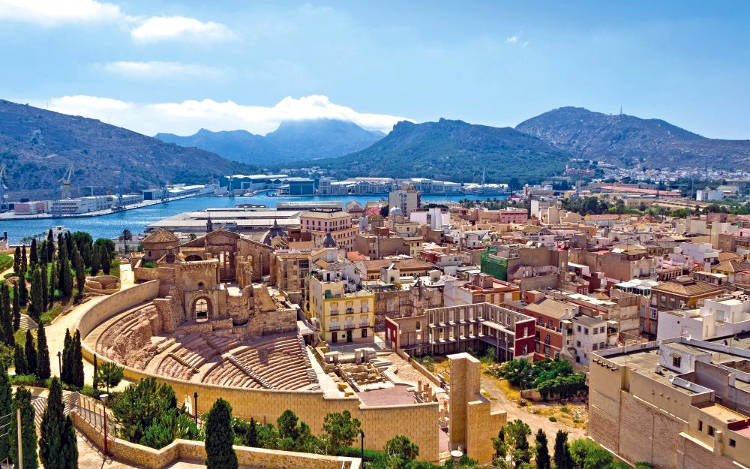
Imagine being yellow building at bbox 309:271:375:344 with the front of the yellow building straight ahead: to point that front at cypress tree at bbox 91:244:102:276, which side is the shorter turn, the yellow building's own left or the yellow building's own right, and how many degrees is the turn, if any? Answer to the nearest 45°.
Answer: approximately 90° to the yellow building's own right

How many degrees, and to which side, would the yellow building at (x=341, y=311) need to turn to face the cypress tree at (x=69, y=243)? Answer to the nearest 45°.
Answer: approximately 90° to its right

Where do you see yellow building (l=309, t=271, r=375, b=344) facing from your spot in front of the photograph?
facing the viewer

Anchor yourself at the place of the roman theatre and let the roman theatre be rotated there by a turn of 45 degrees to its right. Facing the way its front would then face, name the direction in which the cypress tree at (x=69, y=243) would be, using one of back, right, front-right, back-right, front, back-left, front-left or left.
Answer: back-left

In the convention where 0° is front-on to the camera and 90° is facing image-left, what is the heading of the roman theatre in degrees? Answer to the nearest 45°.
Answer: approximately 225°

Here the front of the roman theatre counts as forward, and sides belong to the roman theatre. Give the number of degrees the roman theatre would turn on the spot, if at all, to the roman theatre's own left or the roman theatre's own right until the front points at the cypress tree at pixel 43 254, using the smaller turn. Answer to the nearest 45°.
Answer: approximately 90° to the roman theatre's own left

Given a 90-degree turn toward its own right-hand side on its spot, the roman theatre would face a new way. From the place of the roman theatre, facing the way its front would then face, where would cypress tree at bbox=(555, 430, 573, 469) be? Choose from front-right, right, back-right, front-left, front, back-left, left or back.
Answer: front

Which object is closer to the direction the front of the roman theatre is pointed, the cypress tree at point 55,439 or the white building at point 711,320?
the white building

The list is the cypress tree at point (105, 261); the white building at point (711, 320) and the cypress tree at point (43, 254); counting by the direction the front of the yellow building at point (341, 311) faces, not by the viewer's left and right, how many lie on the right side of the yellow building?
2

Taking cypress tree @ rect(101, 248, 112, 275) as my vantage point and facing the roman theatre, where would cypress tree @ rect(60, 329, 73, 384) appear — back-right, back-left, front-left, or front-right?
front-right

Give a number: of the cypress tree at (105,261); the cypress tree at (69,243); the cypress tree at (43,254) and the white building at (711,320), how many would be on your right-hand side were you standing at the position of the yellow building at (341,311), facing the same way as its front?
3

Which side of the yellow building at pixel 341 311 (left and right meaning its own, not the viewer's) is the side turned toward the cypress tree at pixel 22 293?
right

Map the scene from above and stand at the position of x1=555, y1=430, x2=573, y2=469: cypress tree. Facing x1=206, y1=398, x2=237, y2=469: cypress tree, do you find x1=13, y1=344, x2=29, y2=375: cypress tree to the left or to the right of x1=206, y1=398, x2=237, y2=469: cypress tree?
right

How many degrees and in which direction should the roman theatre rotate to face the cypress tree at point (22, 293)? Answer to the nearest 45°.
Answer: approximately 135° to its left
